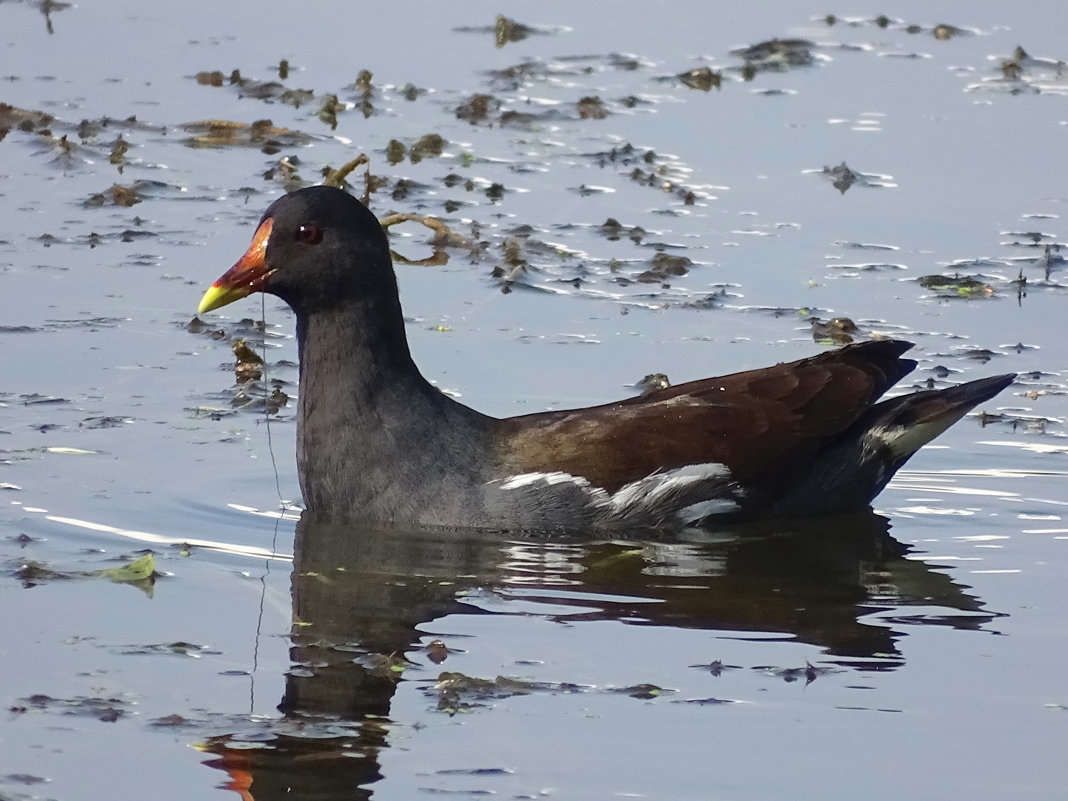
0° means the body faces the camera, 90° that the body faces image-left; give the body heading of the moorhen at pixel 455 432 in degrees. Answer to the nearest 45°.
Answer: approximately 90°

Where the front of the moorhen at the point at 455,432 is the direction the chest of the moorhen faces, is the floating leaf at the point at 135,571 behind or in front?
in front
